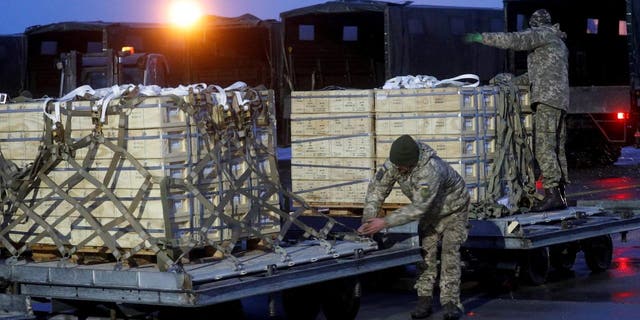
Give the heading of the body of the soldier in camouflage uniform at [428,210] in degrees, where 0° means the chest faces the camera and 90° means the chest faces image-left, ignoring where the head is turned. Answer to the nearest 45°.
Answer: approximately 45°

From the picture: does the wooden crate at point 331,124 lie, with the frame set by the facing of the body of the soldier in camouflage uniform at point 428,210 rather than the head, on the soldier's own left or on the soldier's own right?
on the soldier's own right

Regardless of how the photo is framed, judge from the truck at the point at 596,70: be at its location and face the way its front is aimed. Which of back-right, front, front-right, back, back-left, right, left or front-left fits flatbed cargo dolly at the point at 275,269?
back

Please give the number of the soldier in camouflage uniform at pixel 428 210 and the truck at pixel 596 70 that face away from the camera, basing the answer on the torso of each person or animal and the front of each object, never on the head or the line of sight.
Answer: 1

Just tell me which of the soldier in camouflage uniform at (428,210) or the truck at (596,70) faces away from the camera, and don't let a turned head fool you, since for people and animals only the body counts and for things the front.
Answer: the truck

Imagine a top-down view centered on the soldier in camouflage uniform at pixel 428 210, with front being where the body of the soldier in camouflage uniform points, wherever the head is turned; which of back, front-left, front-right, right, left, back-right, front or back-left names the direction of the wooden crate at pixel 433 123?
back-right

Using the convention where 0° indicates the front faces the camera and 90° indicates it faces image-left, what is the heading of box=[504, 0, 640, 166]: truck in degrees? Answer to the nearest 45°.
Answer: approximately 180°
